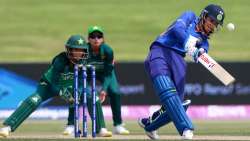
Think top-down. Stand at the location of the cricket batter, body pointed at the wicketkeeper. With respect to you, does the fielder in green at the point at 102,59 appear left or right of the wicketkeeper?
right

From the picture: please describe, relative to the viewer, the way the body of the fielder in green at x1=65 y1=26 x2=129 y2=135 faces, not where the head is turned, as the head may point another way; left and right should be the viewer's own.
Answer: facing the viewer

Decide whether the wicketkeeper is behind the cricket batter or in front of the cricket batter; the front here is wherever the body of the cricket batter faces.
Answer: behind

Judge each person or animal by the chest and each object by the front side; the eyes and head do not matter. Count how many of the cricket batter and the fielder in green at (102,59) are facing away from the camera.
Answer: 0

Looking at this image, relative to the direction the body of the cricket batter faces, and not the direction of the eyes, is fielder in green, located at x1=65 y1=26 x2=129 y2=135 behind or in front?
behind

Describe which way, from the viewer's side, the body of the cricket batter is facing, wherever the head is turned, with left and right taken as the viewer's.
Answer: facing the viewer and to the right of the viewer
